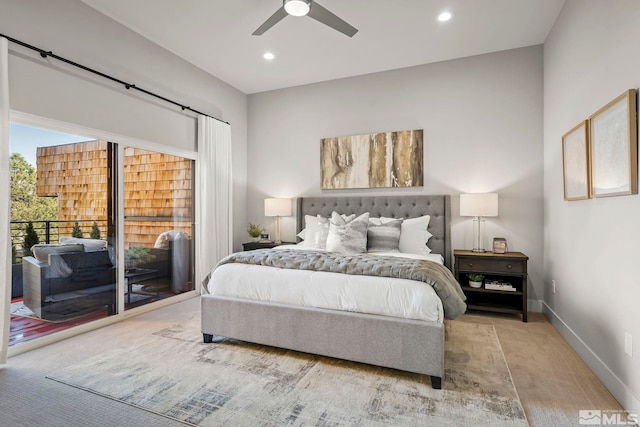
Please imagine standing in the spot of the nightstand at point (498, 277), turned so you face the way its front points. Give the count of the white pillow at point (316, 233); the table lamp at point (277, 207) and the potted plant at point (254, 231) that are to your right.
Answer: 3

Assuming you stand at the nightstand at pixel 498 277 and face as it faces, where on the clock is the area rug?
The area rug is roughly at 1 o'clock from the nightstand.

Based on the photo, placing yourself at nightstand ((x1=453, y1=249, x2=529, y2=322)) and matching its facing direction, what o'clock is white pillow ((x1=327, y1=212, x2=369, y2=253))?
The white pillow is roughly at 2 o'clock from the nightstand.

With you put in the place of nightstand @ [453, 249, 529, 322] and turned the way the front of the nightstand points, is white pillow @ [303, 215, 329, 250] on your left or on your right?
on your right

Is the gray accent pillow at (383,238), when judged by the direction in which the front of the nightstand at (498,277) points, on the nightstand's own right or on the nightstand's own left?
on the nightstand's own right

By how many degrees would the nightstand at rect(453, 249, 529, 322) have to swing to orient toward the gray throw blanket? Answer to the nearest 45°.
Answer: approximately 45° to its right

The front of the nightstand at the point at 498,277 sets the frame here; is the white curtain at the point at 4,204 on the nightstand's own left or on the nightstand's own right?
on the nightstand's own right

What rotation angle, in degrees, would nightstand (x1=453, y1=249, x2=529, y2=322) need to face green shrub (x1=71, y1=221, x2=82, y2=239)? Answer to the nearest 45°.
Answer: approximately 45° to its right

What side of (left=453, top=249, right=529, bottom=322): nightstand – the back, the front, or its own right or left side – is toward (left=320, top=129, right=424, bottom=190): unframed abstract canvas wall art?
right

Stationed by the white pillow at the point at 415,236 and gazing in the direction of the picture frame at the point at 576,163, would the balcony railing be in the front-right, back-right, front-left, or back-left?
back-right

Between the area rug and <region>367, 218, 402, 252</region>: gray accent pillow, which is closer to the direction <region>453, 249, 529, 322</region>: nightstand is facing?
the area rug

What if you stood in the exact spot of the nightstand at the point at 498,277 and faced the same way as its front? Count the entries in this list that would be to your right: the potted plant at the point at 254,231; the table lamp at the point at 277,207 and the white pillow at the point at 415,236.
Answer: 3

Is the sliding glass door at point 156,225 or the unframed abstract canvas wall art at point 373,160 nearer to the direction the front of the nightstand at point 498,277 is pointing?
the sliding glass door

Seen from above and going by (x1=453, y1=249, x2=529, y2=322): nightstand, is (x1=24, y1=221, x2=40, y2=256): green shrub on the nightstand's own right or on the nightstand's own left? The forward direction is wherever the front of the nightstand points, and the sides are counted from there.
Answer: on the nightstand's own right

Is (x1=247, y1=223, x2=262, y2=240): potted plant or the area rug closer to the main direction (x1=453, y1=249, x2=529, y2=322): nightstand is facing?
the area rug

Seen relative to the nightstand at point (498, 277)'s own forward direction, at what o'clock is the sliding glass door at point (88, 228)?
The sliding glass door is roughly at 2 o'clock from the nightstand.

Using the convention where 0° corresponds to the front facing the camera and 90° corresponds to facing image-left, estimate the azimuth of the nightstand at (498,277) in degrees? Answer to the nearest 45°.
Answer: approximately 0°
